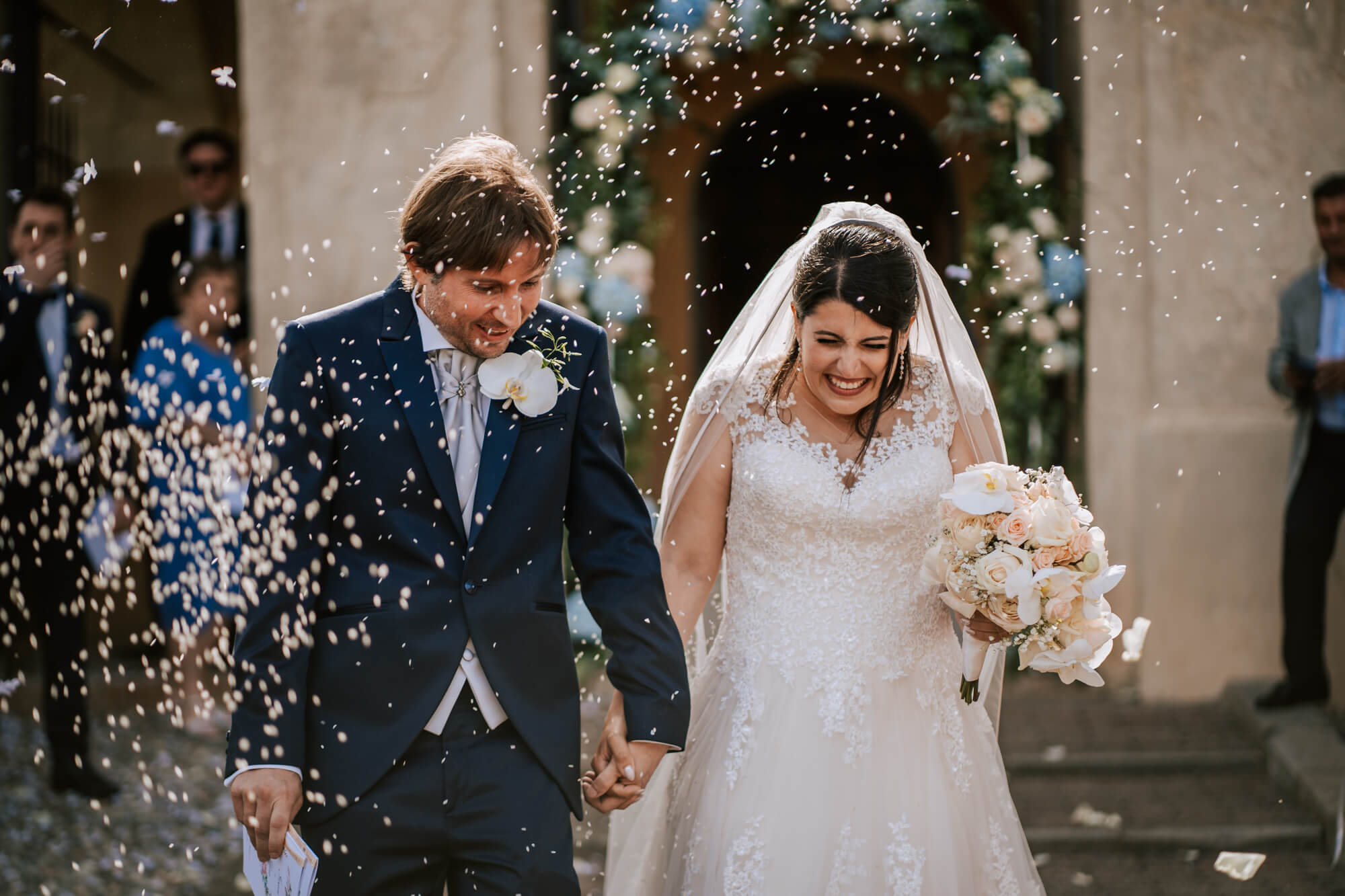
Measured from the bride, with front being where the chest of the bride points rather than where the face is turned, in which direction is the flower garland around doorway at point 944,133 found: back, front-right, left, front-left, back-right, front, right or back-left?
back

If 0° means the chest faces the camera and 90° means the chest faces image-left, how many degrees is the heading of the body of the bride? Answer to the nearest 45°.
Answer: approximately 0°

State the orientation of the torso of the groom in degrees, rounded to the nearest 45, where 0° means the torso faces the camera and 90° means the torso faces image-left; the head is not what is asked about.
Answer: approximately 0°
